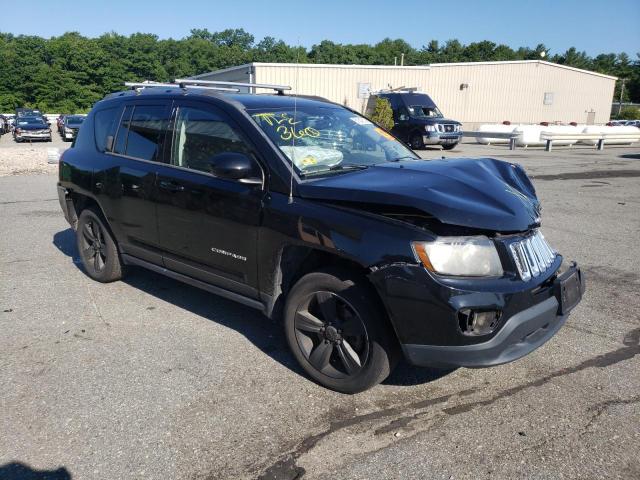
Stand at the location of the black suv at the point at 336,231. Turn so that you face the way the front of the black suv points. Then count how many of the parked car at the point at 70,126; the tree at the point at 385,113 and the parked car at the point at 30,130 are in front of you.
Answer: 0

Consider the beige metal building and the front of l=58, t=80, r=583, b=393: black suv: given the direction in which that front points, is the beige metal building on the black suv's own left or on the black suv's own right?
on the black suv's own left

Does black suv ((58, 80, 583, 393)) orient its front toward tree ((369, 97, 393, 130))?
no

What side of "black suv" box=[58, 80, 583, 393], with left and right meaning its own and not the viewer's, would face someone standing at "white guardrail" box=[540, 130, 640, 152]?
left

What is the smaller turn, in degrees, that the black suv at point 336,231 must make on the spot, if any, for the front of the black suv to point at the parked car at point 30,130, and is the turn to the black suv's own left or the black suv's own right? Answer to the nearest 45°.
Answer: approximately 180°

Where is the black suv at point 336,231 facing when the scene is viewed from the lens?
facing the viewer and to the right of the viewer

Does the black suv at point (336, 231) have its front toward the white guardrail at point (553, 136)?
no

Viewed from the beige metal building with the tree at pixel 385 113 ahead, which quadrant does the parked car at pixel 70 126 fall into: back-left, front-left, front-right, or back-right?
front-right

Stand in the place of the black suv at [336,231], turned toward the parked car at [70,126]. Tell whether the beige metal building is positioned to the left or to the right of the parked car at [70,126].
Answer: right

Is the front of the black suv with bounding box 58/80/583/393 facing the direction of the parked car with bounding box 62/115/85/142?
no
